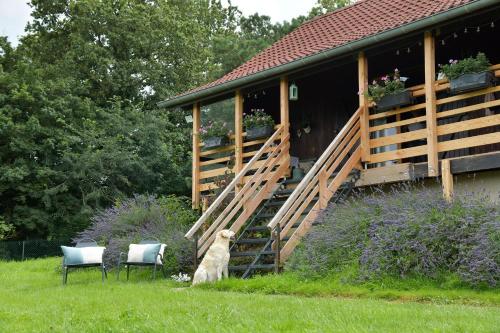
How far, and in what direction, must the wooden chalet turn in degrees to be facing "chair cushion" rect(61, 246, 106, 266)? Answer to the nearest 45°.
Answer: approximately 45° to its right

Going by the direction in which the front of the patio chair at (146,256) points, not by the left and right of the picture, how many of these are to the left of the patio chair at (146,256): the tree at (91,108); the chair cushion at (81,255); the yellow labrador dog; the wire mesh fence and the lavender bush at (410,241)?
2

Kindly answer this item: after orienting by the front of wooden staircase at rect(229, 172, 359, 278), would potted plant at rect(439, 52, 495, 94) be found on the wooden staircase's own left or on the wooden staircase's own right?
on the wooden staircase's own left

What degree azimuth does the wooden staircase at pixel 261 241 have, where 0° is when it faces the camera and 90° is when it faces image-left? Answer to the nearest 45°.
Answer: approximately 45°

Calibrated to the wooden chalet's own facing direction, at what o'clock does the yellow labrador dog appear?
The yellow labrador dog is roughly at 12 o'clock from the wooden chalet.

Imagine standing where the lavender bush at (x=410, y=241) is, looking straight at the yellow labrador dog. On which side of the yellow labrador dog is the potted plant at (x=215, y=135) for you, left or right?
right

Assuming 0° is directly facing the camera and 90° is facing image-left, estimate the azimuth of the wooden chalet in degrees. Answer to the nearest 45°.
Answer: approximately 45°
